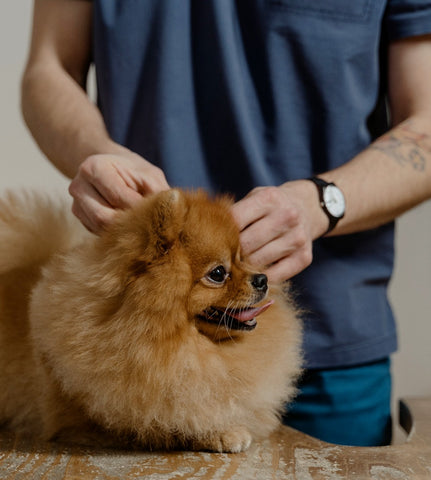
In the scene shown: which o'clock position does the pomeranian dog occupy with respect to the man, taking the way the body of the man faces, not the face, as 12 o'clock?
The pomeranian dog is roughly at 1 o'clock from the man.

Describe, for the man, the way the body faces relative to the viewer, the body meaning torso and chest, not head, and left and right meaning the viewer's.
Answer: facing the viewer
